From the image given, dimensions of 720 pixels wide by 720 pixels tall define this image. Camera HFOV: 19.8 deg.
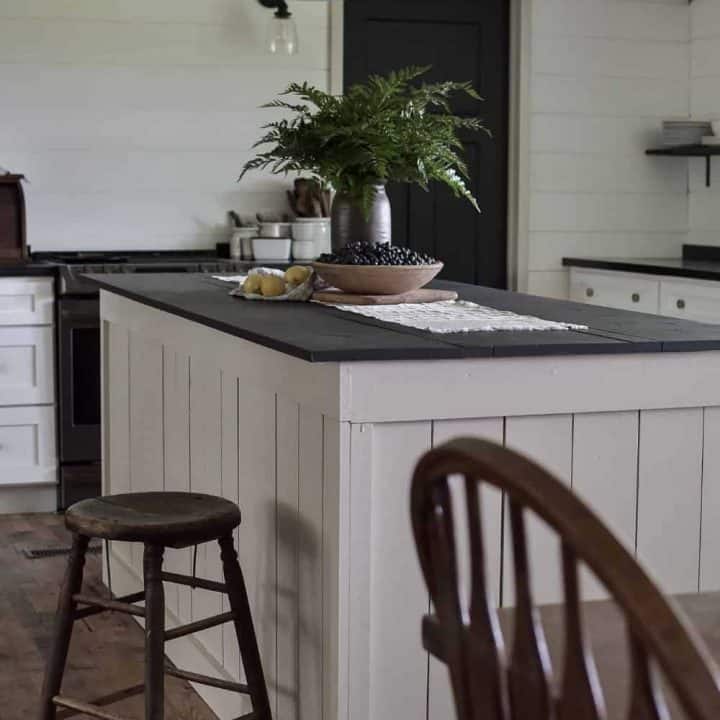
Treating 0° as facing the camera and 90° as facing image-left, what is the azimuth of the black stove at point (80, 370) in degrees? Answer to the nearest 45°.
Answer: approximately 0°

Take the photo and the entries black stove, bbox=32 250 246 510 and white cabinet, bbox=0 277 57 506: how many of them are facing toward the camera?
2

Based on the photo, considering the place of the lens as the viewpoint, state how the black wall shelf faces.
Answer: facing the viewer and to the left of the viewer

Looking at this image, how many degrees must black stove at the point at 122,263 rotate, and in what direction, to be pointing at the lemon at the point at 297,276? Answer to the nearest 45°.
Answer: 0° — it already faces it

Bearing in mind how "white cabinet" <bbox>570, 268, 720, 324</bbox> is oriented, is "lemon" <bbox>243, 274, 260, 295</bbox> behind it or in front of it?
in front
